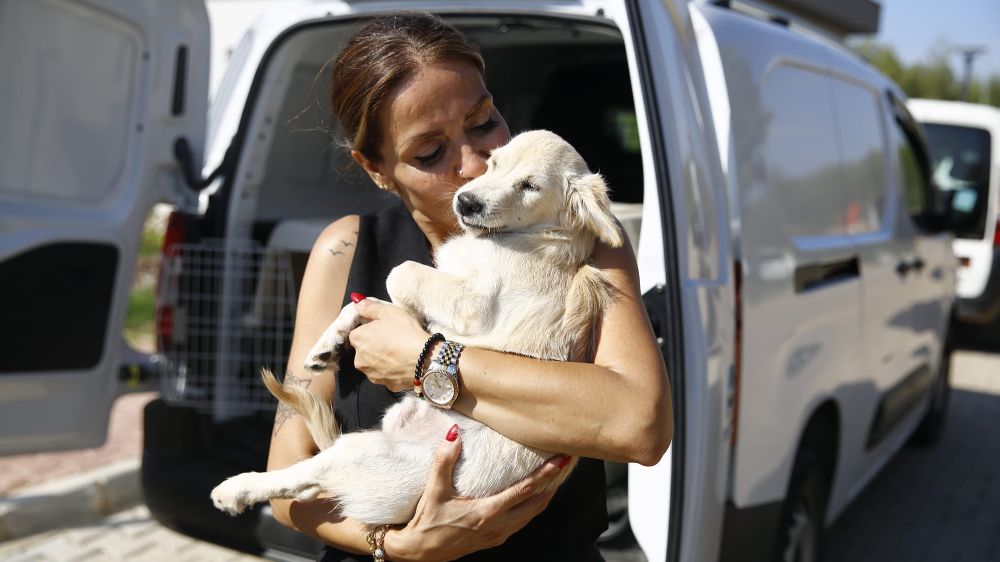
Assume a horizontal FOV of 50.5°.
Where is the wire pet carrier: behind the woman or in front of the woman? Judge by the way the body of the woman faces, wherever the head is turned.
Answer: behind

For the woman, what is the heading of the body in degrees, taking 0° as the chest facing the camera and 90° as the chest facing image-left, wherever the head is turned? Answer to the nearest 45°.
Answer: approximately 0°

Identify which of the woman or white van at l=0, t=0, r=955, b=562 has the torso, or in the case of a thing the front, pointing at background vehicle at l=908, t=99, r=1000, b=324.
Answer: the white van

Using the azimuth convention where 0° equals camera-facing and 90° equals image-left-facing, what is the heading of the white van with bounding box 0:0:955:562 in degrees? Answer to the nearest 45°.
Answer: approximately 225°

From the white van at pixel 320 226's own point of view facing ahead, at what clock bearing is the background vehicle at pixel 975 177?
The background vehicle is roughly at 12 o'clock from the white van.

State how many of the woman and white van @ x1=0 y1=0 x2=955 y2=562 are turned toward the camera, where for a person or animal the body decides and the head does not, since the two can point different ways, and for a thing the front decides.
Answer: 1

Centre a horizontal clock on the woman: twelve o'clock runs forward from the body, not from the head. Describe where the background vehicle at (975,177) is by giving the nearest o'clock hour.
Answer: The background vehicle is roughly at 7 o'clock from the woman.
